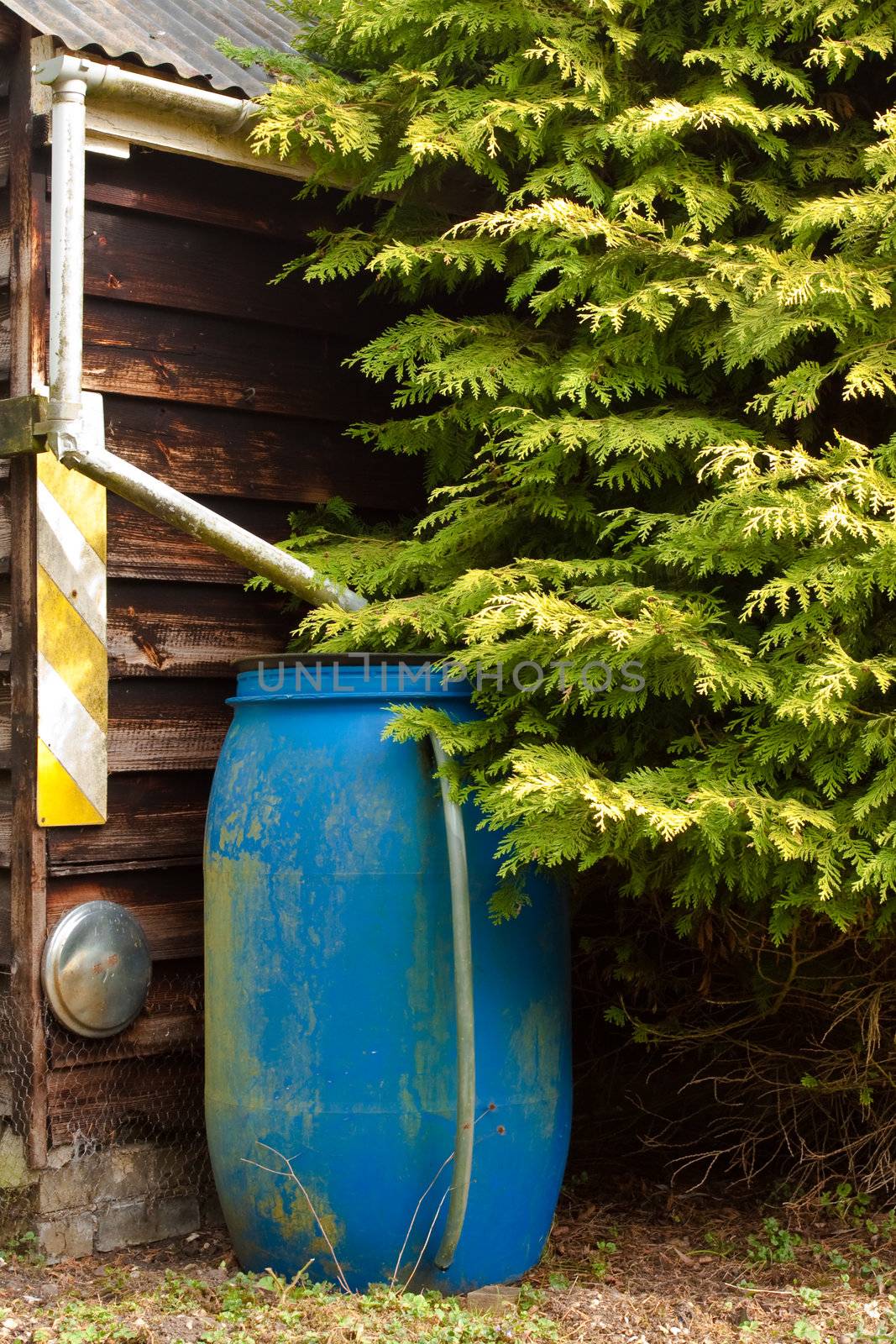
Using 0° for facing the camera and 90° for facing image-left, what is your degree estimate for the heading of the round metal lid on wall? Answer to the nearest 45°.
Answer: approximately 315°

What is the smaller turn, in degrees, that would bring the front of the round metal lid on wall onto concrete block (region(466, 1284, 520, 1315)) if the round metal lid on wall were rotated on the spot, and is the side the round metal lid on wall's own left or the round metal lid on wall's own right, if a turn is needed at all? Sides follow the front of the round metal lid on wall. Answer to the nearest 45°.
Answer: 0° — it already faces it
